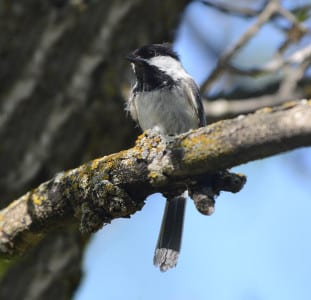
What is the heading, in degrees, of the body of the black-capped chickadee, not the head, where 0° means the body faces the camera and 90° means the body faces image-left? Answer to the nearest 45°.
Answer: approximately 45°

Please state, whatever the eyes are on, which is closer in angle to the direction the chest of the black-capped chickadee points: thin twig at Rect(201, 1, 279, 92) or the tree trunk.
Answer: the tree trunk

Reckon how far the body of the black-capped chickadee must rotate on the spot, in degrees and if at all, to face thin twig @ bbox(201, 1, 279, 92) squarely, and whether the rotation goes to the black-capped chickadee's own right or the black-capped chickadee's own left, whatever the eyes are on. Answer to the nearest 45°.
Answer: approximately 180°
